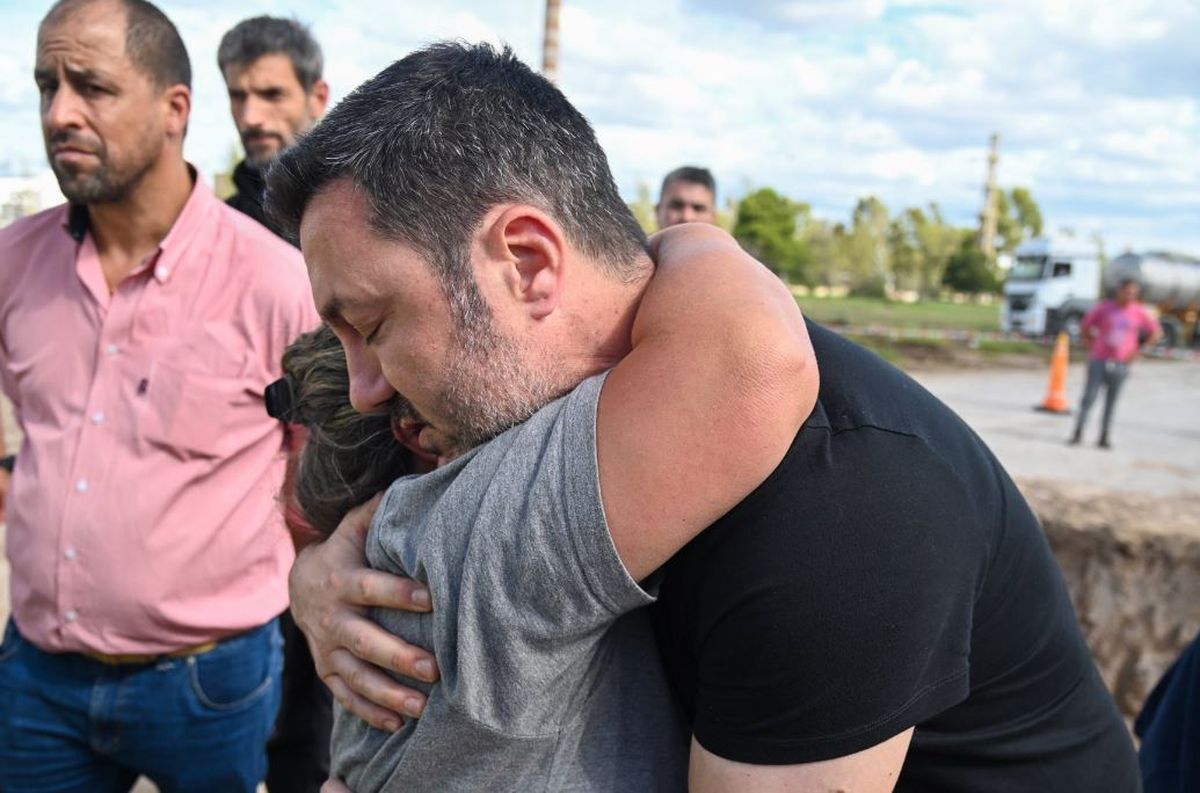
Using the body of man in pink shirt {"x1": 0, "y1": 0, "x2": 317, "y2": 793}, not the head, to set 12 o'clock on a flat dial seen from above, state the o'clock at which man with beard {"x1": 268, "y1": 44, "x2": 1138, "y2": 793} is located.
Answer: The man with beard is roughly at 10 o'clock from the man in pink shirt.

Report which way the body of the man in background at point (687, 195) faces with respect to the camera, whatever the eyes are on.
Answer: toward the camera

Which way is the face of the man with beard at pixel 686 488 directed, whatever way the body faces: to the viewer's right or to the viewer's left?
to the viewer's left

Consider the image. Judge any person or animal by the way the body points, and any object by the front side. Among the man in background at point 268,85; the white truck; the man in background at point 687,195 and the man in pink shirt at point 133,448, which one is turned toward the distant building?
the white truck

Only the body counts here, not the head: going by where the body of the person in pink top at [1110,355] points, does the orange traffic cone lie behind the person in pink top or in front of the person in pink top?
behind

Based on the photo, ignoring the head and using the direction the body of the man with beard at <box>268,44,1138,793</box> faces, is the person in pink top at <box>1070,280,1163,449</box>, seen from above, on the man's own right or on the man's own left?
on the man's own right

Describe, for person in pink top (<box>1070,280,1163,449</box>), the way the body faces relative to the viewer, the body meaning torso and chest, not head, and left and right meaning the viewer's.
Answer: facing the viewer

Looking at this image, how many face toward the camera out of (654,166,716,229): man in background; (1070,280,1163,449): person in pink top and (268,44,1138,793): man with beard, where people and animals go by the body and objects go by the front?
2

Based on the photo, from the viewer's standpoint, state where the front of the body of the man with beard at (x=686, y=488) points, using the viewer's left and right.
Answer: facing to the left of the viewer

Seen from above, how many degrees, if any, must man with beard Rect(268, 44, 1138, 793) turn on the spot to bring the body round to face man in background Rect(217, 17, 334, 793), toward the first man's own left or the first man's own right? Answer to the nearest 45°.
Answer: approximately 45° to the first man's own right

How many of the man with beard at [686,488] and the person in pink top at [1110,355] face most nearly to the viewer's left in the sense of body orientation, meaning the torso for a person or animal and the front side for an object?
1

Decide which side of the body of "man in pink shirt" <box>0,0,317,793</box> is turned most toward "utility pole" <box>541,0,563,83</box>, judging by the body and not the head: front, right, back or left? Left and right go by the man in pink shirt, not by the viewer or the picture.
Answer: back

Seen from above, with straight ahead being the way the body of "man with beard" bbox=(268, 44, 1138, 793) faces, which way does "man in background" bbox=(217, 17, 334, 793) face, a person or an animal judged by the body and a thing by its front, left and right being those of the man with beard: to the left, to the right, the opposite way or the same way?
to the left

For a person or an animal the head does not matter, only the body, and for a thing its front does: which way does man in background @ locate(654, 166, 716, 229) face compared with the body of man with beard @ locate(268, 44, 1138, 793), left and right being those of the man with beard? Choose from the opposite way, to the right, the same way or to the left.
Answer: to the left

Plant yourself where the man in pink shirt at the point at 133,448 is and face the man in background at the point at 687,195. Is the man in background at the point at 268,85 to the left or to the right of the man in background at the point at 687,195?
left
